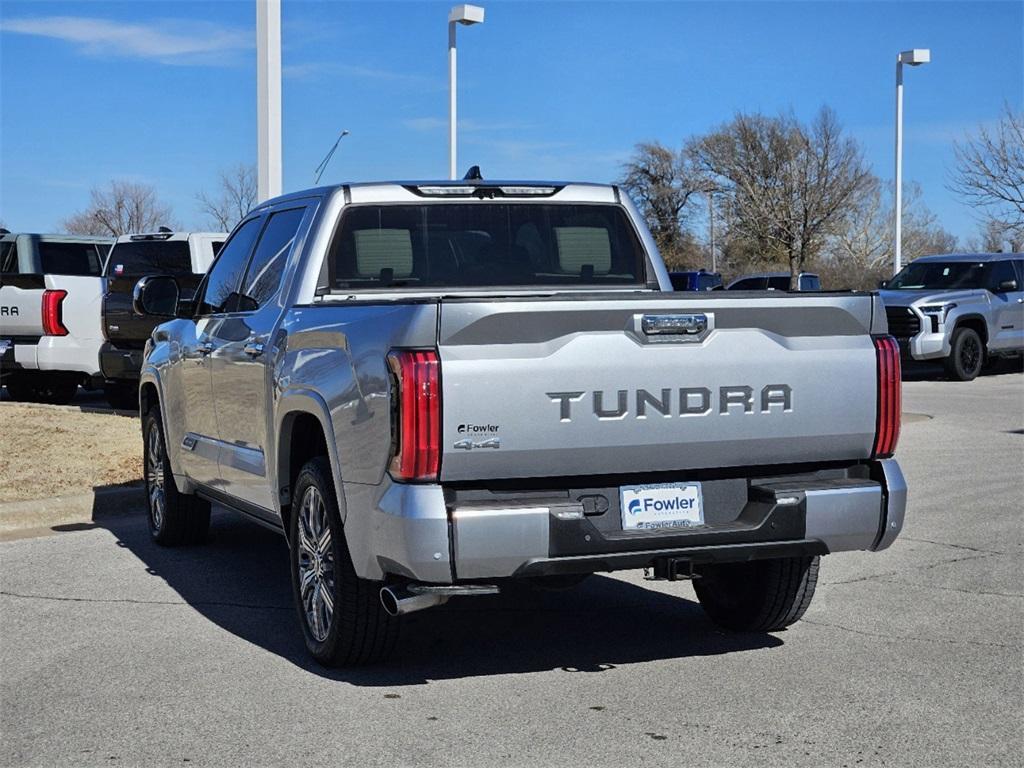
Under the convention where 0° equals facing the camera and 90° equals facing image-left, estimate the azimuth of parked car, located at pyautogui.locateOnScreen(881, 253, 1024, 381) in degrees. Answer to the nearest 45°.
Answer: approximately 45°

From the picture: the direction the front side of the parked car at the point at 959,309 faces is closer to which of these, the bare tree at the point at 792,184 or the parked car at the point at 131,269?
the parked car

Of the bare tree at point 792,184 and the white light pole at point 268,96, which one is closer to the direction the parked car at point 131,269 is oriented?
the bare tree

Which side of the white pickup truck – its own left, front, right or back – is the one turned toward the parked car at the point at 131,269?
right

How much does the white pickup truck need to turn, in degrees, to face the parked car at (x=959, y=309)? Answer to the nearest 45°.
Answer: approximately 45° to its right

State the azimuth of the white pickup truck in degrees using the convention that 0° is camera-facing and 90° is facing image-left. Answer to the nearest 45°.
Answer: approximately 225°

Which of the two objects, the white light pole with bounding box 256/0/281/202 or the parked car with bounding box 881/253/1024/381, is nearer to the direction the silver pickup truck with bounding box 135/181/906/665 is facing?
the white light pole

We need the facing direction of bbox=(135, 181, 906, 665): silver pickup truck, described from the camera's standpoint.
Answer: facing away from the viewer and to the left of the viewer

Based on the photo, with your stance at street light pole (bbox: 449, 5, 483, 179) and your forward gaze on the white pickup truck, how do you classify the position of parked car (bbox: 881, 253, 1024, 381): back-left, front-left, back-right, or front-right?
front-left

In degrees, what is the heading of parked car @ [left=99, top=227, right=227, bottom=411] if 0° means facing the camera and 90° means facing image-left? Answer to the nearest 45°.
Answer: approximately 225°
